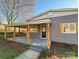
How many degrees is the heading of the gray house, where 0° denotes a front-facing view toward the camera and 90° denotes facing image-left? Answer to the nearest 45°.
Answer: approximately 45°

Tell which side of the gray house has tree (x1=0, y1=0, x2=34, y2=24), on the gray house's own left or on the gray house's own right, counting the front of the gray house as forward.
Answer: on the gray house's own right
